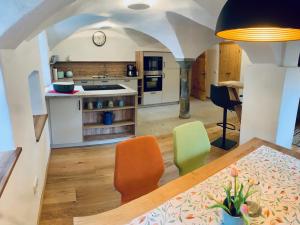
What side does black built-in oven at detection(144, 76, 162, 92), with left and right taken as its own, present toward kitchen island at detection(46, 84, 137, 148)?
front

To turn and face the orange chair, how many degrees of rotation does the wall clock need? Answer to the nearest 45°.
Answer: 0° — it already faces it

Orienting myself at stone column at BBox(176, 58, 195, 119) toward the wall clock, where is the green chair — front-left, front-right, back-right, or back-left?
back-left

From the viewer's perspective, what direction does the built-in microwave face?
toward the camera

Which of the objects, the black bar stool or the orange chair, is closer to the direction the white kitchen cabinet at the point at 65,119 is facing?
the orange chair

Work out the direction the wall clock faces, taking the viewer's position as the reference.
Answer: facing the viewer

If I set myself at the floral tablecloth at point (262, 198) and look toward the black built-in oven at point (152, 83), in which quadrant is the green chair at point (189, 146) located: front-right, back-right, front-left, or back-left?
front-left

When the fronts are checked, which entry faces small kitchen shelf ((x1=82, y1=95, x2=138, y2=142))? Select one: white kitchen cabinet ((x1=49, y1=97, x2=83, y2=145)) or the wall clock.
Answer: the wall clock

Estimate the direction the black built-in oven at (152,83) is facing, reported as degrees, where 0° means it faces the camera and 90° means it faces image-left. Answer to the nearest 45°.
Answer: approximately 0°

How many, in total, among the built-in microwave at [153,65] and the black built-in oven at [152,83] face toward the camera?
2

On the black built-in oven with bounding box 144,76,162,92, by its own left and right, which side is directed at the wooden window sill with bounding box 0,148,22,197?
front

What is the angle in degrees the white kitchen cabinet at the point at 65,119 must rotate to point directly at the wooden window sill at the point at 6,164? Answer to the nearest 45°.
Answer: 0° — it already faces it

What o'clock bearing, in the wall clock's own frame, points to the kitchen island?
The kitchen island is roughly at 12 o'clock from the wall clock.

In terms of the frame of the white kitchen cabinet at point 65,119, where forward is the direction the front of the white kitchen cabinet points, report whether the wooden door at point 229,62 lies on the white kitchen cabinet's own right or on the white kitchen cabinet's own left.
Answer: on the white kitchen cabinet's own left

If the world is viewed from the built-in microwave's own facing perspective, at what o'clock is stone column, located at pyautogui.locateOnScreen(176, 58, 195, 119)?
The stone column is roughly at 11 o'clock from the built-in microwave.

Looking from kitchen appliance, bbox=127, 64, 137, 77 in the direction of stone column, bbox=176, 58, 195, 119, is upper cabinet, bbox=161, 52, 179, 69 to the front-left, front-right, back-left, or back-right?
front-left
